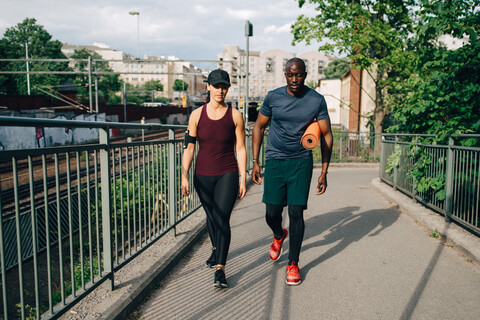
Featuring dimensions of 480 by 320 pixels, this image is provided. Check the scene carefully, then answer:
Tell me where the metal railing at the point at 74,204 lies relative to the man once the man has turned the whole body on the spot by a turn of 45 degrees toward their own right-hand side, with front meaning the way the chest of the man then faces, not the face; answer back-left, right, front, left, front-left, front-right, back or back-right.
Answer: front

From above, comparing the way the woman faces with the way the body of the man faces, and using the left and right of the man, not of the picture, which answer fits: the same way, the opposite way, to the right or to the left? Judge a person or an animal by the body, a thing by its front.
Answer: the same way

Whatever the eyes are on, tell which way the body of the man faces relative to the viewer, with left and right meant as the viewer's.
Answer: facing the viewer

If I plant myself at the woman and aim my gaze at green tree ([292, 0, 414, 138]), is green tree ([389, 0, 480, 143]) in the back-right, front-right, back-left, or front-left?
front-right

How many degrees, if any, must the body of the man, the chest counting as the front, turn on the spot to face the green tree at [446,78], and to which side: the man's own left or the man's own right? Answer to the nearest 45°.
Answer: approximately 135° to the man's own left

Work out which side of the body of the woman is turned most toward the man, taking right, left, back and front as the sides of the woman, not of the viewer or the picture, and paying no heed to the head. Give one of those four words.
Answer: left

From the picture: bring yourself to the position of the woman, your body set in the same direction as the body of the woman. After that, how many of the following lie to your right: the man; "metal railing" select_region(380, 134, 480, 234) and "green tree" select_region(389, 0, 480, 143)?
0

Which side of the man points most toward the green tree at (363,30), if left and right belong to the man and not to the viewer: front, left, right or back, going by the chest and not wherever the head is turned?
back

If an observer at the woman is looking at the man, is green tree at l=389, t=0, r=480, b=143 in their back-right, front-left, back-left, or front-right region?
front-left

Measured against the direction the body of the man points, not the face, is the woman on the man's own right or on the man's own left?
on the man's own right

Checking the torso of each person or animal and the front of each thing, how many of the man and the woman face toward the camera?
2

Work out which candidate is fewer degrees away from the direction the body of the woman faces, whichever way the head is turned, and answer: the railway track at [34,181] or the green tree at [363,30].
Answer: the railway track

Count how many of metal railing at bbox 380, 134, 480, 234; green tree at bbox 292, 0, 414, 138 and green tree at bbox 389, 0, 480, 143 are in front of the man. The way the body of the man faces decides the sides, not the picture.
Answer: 0

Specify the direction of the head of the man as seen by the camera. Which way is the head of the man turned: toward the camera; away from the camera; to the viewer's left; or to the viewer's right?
toward the camera
